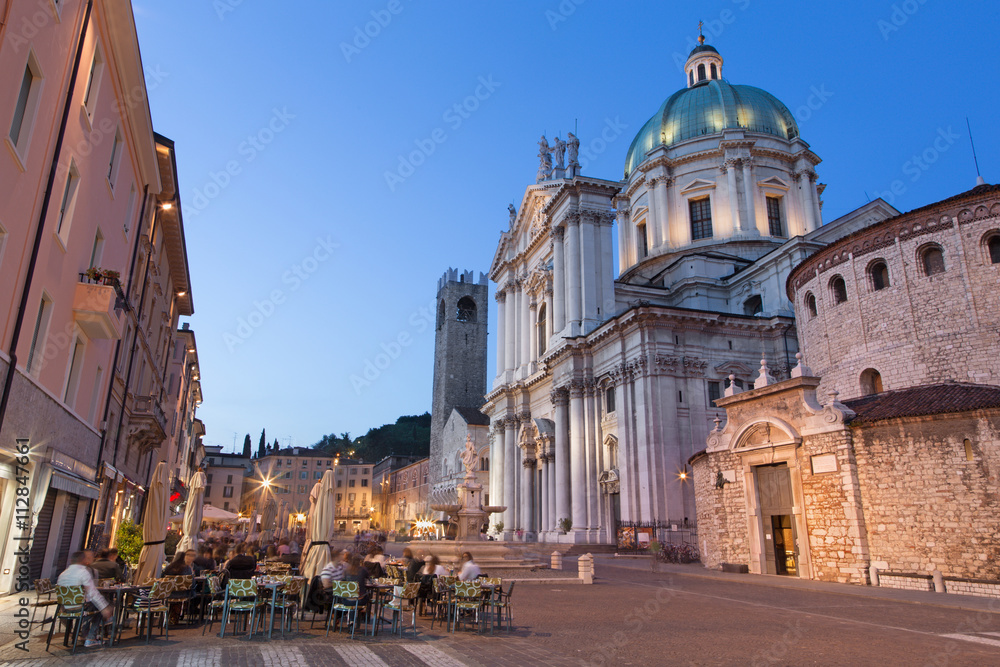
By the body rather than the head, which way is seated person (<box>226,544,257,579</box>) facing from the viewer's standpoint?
away from the camera

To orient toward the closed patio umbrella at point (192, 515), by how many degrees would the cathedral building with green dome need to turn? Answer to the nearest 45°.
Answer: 0° — it already faces it

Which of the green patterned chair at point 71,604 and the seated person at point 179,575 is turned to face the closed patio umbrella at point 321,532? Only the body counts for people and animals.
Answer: the green patterned chair

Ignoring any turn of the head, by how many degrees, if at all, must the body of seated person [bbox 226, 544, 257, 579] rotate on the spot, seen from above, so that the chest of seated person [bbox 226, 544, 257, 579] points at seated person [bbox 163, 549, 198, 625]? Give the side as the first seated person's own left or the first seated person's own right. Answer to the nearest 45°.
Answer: approximately 90° to the first seated person's own left

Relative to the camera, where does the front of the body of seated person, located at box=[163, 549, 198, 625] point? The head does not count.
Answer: away from the camera

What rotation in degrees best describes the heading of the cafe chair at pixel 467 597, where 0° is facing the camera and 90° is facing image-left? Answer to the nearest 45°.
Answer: approximately 180°

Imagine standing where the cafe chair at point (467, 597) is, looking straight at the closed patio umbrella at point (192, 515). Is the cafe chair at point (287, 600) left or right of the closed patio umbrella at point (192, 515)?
left

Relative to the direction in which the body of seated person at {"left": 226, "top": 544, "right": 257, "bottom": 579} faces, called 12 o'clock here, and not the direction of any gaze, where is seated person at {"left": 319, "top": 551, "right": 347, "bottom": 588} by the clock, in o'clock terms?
seated person at {"left": 319, "top": 551, "right": 347, "bottom": 588} is roughly at 4 o'clock from seated person at {"left": 226, "top": 544, "right": 257, "bottom": 579}.

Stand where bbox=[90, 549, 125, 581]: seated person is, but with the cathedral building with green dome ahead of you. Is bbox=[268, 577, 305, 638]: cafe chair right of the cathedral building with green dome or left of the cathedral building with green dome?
right

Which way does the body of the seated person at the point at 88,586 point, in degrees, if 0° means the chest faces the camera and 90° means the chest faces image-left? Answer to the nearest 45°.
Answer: approximately 270°

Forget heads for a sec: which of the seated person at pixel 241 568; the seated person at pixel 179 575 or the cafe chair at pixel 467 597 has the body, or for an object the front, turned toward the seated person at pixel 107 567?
the seated person at pixel 179 575
